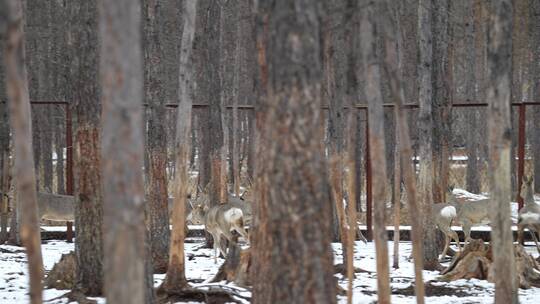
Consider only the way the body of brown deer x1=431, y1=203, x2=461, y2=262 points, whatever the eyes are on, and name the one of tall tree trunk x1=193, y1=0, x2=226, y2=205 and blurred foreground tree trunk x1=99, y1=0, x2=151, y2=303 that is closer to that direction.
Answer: the tall tree trunk

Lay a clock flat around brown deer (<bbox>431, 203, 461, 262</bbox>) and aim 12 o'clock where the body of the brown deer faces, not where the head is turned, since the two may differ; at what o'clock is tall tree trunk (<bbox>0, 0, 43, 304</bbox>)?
The tall tree trunk is roughly at 8 o'clock from the brown deer.

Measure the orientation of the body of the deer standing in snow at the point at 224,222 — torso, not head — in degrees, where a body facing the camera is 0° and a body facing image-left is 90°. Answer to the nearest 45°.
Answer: approximately 135°

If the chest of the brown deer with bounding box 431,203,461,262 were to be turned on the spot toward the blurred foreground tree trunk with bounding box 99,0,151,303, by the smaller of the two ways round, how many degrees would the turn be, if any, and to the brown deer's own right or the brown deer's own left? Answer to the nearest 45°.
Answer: approximately 135° to the brown deer's own left
